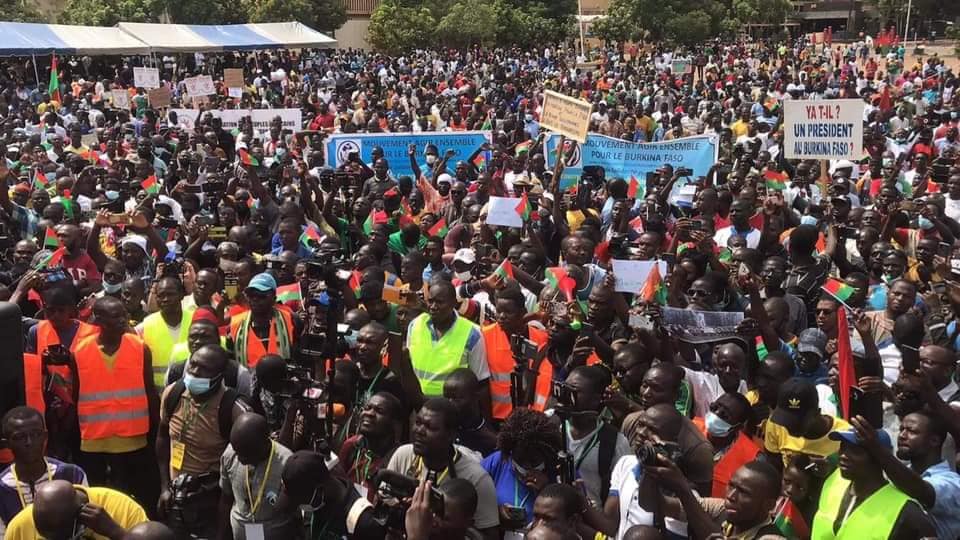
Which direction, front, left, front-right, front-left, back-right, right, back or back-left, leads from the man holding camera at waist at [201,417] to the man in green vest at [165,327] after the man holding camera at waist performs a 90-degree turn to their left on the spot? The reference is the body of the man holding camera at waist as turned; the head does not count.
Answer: back-left

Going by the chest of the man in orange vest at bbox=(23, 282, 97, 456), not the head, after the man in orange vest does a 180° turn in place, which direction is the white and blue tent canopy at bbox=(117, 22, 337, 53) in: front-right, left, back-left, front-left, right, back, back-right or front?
front

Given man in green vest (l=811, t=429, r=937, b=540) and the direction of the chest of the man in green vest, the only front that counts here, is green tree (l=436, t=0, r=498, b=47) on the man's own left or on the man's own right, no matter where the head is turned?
on the man's own right

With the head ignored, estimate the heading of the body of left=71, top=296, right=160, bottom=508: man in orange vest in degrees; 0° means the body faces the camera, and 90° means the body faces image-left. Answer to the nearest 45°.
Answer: approximately 0°

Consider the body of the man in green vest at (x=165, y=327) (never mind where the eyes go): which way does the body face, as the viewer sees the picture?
toward the camera

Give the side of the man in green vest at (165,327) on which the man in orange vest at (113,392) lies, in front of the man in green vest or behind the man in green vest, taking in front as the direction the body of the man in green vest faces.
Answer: in front

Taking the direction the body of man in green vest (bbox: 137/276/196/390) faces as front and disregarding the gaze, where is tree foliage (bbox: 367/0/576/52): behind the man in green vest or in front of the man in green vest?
behind

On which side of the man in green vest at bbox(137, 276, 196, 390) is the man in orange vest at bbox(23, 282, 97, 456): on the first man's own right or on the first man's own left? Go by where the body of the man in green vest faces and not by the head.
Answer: on the first man's own right

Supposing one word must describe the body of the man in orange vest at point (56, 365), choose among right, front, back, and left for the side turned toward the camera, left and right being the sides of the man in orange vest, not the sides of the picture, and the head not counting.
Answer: front

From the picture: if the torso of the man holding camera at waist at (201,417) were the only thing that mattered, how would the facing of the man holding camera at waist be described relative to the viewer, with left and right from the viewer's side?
facing the viewer and to the left of the viewer

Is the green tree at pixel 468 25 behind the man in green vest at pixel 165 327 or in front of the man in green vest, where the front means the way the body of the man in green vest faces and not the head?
behind

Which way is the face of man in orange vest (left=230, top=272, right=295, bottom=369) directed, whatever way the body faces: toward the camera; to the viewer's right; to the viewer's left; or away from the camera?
toward the camera

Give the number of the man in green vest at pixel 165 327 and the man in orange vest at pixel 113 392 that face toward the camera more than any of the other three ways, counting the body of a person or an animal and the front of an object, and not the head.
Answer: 2

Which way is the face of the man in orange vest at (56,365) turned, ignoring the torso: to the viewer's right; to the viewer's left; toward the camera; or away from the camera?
toward the camera

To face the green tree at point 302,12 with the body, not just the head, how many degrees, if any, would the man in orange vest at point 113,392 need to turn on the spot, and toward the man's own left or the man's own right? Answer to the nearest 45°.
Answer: approximately 180°
